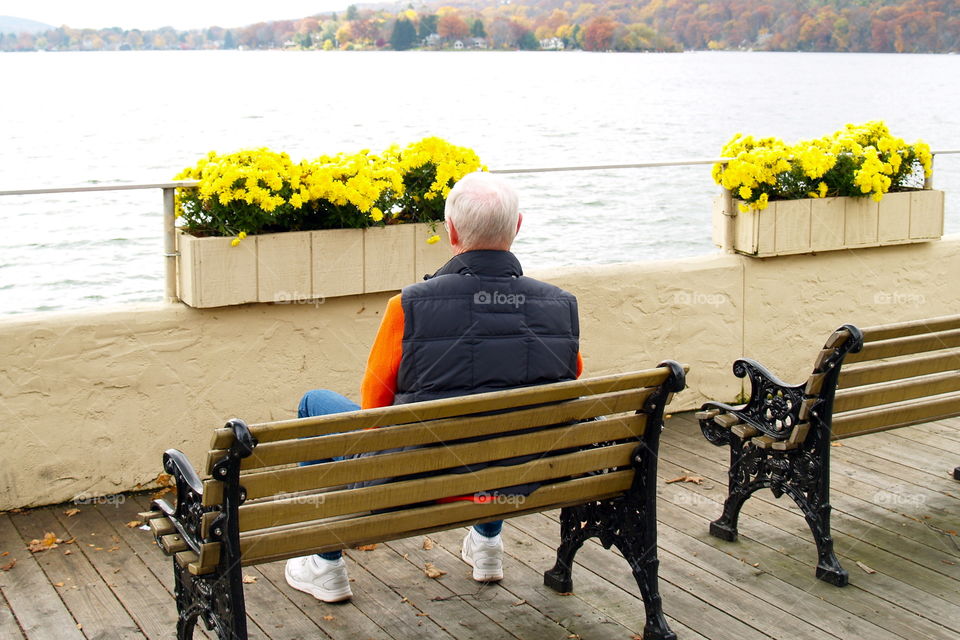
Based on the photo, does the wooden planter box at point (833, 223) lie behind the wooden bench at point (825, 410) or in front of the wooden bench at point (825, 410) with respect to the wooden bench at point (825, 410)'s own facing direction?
in front

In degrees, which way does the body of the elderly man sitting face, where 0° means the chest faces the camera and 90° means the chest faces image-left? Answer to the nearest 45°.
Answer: approximately 135°

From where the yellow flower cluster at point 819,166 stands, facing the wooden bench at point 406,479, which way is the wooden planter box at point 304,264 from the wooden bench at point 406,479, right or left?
right

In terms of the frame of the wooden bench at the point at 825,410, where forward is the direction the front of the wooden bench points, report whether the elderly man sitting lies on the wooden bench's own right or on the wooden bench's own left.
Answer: on the wooden bench's own left

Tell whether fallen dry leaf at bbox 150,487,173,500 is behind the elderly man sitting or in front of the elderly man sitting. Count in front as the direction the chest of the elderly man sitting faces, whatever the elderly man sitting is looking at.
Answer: in front

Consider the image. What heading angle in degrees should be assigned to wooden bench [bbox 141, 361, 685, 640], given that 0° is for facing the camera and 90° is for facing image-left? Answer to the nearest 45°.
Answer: approximately 135°

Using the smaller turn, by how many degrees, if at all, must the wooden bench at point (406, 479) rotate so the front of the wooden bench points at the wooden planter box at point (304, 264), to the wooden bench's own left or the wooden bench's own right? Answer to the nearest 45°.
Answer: approximately 45° to the wooden bench's own right

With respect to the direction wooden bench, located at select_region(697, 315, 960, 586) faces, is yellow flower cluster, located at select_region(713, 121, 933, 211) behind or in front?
in front
